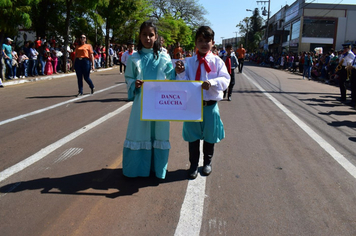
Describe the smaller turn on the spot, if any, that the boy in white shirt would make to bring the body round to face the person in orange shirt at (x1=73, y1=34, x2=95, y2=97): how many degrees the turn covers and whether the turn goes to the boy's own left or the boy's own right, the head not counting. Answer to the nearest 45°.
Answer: approximately 135° to the boy's own right

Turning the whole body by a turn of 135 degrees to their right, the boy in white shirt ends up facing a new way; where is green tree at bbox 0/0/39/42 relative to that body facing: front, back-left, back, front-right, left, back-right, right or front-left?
front
